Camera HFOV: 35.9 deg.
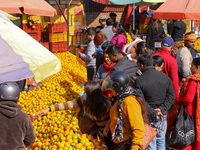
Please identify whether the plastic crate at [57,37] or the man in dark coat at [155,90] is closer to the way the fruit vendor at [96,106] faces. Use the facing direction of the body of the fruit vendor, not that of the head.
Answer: the plastic crate

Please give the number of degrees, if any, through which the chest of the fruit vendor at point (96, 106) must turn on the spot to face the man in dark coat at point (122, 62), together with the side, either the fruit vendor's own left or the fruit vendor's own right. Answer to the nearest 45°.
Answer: approximately 90° to the fruit vendor's own right

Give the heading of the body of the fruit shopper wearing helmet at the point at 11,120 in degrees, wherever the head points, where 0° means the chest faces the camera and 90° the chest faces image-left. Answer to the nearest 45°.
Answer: approximately 180°

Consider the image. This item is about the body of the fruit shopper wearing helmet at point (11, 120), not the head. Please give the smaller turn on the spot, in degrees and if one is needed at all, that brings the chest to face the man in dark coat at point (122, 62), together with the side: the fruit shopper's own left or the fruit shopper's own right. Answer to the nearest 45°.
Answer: approximately 45° to the fruit shopper's own right

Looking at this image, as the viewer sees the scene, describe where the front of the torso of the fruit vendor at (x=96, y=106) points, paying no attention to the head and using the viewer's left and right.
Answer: facing away from the viewer and to the left of the viewer

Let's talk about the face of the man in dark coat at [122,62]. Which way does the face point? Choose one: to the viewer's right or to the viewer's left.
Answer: to the viewer's left

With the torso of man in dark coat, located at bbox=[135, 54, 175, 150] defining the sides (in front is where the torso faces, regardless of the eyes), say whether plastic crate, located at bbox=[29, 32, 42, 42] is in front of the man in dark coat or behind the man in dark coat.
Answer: in front

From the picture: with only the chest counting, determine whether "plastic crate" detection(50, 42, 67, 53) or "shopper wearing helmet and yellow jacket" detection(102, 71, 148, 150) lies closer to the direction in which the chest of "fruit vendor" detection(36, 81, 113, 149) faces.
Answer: the plastic crate

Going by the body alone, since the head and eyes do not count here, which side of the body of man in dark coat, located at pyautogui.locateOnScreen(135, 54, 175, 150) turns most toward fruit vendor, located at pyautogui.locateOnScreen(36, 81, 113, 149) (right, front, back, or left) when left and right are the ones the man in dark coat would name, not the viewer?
left

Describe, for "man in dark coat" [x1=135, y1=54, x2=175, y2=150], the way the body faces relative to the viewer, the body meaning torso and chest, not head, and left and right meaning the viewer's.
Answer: facing away from the viewer and to the left of the viewer
